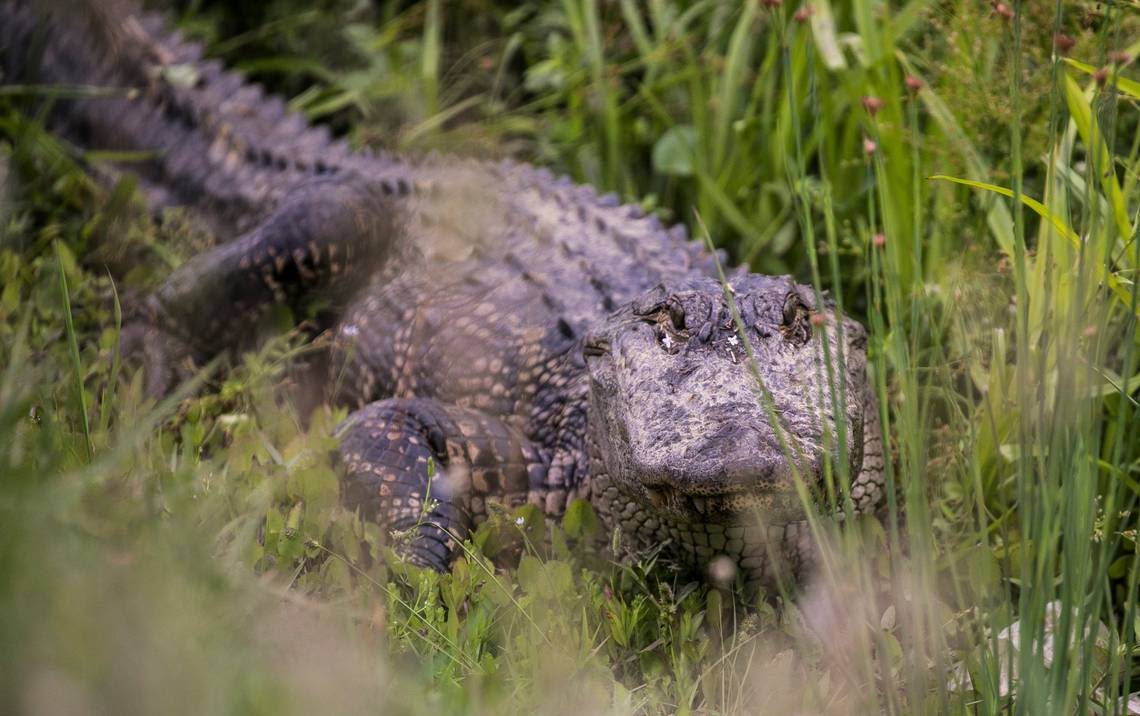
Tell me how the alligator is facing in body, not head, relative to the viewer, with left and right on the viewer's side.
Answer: facing the viewer and to the right of the viewer

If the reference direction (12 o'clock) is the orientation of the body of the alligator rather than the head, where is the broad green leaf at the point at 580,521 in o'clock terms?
The broad green leaf is roughly at 1 o'clock from the alligator.
